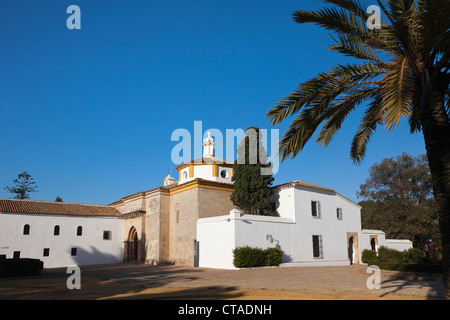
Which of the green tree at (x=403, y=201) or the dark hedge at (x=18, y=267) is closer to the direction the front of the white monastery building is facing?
the dark hedge

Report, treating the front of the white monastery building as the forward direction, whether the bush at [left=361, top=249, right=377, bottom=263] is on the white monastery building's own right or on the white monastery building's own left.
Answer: on the white monastery building's own left

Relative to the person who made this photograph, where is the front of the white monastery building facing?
facing the viewer

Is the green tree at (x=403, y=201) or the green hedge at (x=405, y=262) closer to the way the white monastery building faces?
the green hedge

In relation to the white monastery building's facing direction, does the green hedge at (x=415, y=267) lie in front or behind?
in front

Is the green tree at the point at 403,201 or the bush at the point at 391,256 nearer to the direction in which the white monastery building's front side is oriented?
the bush

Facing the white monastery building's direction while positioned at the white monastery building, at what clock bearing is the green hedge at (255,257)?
The green hedge is roughly at 11 o'clock from the white monastery building.

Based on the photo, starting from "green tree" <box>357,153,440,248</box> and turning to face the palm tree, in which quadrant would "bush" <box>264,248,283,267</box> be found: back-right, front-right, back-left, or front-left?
front-right

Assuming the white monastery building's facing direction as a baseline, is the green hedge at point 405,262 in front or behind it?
in front
